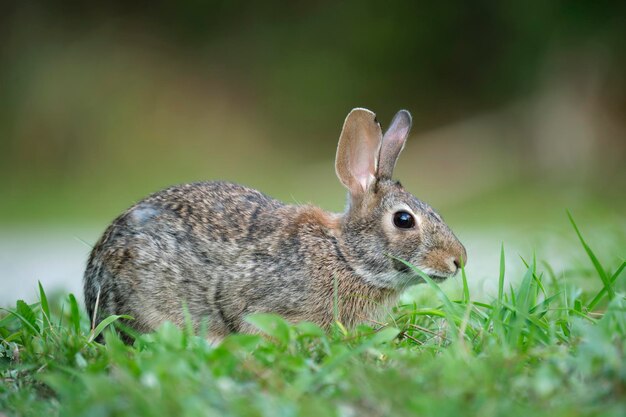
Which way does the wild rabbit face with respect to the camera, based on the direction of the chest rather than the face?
to the viewer's right
